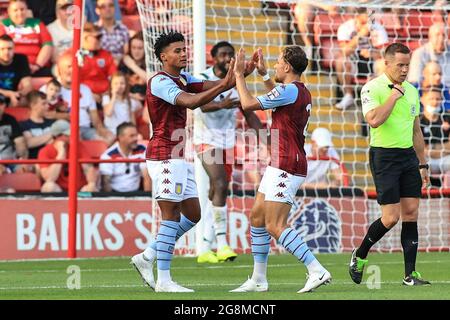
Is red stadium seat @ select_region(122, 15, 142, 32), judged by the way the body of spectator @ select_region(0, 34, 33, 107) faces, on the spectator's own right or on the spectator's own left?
on the spectator's own left

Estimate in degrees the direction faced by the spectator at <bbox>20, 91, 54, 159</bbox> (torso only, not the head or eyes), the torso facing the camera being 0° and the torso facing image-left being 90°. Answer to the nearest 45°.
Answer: approximately 315°

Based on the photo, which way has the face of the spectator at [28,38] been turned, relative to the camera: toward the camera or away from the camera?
toward the camera

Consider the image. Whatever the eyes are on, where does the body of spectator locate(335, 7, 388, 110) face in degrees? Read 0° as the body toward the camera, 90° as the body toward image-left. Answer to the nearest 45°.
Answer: approximately 0°

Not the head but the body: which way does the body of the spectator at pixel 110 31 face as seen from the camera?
toward the camera

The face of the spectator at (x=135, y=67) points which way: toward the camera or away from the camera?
toward the camera

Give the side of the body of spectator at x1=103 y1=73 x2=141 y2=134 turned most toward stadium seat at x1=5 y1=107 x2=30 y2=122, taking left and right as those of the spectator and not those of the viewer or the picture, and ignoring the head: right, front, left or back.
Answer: right

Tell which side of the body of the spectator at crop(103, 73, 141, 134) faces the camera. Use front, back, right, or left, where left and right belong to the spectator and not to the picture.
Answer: front
